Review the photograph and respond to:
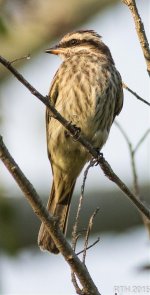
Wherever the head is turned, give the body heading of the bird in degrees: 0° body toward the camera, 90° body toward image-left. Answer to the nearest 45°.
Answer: approximately 0°
